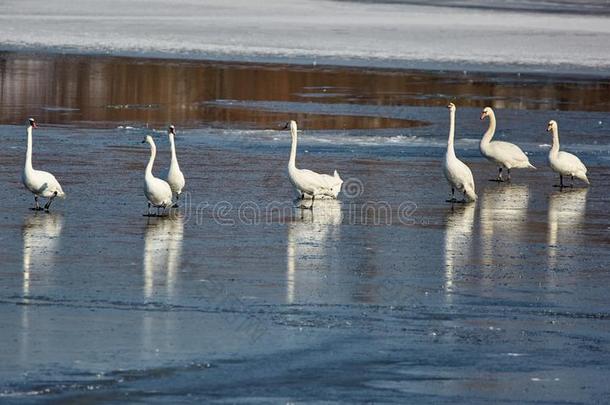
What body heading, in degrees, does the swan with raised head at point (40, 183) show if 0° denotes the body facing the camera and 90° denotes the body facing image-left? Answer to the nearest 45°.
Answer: approximately 45°

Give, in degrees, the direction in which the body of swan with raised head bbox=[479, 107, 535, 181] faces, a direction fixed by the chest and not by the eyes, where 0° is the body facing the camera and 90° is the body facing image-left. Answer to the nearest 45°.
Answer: approximately 90°

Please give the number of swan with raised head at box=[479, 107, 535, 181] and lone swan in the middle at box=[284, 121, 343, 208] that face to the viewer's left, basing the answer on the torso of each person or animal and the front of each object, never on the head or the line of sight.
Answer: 2

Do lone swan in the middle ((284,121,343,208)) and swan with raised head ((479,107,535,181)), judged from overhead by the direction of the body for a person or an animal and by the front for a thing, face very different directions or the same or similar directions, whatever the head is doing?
same or similar directions

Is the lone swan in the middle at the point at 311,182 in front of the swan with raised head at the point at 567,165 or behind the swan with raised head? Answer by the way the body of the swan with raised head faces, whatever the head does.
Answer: in front

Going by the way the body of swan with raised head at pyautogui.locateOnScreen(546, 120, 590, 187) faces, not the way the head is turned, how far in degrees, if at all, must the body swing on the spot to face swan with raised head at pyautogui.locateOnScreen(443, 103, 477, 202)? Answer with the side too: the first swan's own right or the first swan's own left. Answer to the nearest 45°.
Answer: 0° — it already faces it

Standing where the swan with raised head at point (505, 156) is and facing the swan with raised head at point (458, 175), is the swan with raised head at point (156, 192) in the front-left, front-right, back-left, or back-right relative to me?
front-right

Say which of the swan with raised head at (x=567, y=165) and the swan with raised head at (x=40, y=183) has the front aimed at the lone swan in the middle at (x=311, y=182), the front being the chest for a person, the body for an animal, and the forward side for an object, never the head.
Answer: the swan with raised head at (x=567, y=165)

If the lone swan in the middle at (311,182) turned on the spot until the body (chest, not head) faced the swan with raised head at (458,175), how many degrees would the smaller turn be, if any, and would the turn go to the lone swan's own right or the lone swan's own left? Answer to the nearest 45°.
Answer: approximately 180°

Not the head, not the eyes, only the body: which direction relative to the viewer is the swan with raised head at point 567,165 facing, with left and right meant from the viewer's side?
facing the viewer and to the left of the viewer

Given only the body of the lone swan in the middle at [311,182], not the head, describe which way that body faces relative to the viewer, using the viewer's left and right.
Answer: facing to the left of the viewer
